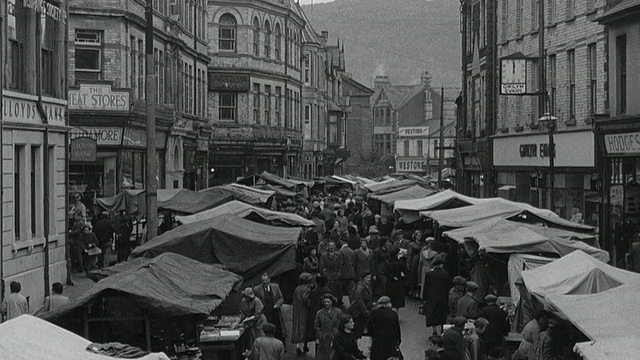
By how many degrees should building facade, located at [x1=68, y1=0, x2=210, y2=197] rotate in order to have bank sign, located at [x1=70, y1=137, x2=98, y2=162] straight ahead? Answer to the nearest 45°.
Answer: approximately 45° to its right

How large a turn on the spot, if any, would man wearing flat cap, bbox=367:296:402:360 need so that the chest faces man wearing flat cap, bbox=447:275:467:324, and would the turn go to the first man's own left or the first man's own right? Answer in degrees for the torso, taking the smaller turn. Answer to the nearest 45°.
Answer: approximately 45° to the first man's own right

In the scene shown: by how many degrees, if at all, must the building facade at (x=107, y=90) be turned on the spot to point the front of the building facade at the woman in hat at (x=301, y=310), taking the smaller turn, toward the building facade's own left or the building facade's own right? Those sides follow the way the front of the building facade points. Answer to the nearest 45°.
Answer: approximately 45° to the building facade's own right

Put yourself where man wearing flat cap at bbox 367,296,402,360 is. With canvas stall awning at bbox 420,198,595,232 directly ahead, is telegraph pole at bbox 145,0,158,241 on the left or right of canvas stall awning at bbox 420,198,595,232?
left

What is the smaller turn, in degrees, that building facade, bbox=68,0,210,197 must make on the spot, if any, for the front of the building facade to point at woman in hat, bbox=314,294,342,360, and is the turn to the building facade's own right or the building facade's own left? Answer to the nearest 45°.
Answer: approximately 45° to the building facade's own right

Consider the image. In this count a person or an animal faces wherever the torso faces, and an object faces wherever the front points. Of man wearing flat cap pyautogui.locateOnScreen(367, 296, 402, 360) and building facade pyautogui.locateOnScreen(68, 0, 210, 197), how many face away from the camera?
1

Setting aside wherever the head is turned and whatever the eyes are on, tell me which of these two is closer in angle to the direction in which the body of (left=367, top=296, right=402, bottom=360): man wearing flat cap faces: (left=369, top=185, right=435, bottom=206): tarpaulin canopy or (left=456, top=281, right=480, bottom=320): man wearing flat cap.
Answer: the tarpaulin canopy

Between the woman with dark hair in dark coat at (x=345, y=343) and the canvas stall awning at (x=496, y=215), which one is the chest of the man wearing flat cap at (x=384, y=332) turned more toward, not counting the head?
the canvas stall awning

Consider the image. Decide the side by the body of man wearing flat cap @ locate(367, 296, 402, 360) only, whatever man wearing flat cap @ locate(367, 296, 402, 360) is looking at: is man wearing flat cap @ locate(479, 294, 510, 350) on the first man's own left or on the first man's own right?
on the first man's own right

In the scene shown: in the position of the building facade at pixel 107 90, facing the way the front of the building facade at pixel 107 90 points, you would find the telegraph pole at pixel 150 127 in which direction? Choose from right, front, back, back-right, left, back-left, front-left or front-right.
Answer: front-right

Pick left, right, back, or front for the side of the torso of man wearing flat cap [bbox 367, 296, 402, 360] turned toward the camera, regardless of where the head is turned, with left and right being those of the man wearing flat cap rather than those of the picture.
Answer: back

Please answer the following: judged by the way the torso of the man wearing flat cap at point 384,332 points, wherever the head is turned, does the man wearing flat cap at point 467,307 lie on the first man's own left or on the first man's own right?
on the first man's own right

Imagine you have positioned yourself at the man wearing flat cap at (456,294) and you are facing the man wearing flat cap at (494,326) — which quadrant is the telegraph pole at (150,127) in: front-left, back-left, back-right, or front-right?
back-right

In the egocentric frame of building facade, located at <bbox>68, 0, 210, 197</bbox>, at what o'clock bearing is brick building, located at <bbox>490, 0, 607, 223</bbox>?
The brick building is roughly at 11 o'clock from the building facade.

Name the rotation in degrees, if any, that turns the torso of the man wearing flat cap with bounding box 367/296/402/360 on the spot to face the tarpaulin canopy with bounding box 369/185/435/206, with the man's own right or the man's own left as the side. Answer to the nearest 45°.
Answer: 0° — they already face it

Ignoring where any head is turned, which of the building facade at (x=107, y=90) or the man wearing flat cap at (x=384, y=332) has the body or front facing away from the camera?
the man wearing flat cap
